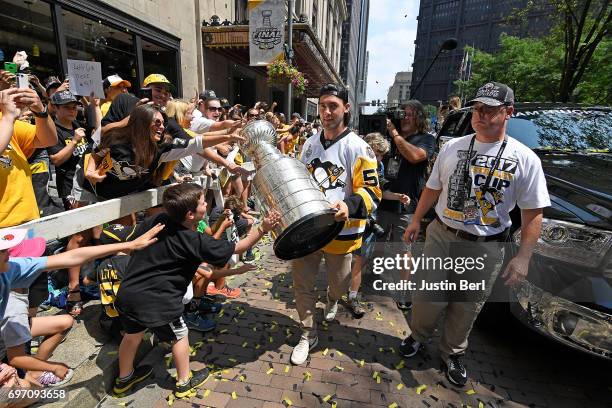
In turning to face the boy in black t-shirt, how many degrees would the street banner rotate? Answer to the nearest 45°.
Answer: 0° — it already faces them

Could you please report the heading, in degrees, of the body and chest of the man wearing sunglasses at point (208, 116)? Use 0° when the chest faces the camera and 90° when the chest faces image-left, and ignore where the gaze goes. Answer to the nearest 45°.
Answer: approximately 315°

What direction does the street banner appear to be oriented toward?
toward the camera

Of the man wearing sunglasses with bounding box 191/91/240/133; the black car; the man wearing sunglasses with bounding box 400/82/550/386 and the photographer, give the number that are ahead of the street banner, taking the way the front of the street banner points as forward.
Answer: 4

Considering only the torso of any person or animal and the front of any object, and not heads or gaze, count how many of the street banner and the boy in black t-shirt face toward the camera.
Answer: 1

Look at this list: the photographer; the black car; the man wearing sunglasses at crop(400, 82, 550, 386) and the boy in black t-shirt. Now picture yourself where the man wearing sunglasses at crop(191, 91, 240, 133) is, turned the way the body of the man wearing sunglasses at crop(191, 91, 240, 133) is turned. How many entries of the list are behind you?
0

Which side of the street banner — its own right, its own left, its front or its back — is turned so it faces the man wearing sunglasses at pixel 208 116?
front

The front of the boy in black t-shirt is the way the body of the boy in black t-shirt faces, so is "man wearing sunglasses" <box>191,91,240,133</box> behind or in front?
in front

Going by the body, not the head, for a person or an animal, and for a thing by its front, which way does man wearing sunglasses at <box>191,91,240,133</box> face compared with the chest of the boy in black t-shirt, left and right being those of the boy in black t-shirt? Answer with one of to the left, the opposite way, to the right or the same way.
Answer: to the right

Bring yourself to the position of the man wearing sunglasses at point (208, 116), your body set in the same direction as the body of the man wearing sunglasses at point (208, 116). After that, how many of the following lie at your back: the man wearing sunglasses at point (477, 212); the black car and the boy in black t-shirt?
0

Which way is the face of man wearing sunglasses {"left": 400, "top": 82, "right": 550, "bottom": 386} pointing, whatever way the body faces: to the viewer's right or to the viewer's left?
to the viewer's left

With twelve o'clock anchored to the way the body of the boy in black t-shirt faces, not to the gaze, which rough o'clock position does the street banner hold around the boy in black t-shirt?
The street banner is roughly at 11 o'clock from the boy in black t-shirt.

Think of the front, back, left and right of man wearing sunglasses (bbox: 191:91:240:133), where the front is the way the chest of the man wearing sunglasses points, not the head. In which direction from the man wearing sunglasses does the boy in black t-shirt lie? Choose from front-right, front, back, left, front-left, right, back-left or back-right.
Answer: front-right

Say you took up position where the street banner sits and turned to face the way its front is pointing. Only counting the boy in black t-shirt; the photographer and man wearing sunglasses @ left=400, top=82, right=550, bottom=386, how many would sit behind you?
0

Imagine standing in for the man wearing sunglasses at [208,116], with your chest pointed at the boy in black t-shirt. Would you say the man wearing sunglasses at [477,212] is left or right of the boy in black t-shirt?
left

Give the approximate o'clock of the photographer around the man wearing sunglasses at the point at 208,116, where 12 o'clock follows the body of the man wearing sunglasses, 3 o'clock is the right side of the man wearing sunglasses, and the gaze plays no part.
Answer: The photographer is roughly at 12 o'clock from the man wearing sunglasses.

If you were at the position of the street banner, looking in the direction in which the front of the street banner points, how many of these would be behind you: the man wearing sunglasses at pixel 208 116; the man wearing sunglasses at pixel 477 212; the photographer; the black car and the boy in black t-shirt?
0

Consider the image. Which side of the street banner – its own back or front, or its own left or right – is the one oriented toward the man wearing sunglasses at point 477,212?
front
